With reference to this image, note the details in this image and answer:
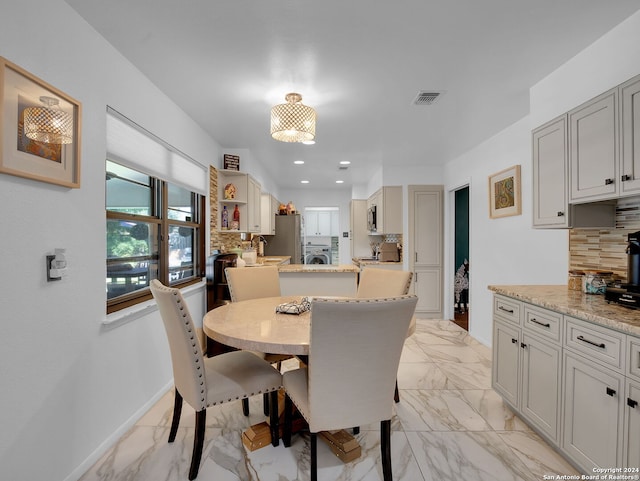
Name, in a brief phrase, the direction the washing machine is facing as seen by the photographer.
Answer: facing the viewer

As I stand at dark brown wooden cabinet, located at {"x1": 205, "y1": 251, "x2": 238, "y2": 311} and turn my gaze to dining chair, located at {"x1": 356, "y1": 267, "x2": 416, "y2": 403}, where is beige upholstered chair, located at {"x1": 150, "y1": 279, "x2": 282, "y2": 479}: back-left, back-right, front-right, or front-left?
front-right

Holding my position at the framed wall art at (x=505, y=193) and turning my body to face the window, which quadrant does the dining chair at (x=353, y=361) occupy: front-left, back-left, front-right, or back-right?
front-left

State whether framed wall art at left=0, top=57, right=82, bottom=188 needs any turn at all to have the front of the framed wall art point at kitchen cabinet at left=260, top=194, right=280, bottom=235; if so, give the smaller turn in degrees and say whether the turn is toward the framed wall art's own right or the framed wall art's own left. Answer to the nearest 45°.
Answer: approximately 90° to the framed wall art's own left

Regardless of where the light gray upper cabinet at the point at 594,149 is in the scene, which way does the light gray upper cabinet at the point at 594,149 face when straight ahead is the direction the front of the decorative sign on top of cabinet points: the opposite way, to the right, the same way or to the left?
to the right

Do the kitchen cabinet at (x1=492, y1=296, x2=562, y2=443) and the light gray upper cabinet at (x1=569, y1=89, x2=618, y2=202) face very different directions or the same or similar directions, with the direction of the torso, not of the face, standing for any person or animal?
same or similar directions

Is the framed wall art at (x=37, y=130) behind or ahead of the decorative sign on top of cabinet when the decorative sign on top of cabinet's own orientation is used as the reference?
ahead

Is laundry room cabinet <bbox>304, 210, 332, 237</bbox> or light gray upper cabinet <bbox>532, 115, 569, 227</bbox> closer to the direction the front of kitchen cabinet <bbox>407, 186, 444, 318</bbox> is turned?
the light gray upper cabinet

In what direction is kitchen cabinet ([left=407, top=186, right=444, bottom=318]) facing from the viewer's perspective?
toward the camera

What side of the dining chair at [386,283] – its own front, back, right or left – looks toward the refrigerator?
right

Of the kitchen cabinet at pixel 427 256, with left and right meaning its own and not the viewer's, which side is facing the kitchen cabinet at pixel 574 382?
front

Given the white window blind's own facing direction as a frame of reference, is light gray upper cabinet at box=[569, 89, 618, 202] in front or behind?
in front

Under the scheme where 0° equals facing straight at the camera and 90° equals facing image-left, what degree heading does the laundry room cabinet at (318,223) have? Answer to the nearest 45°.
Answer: approximately 0°
